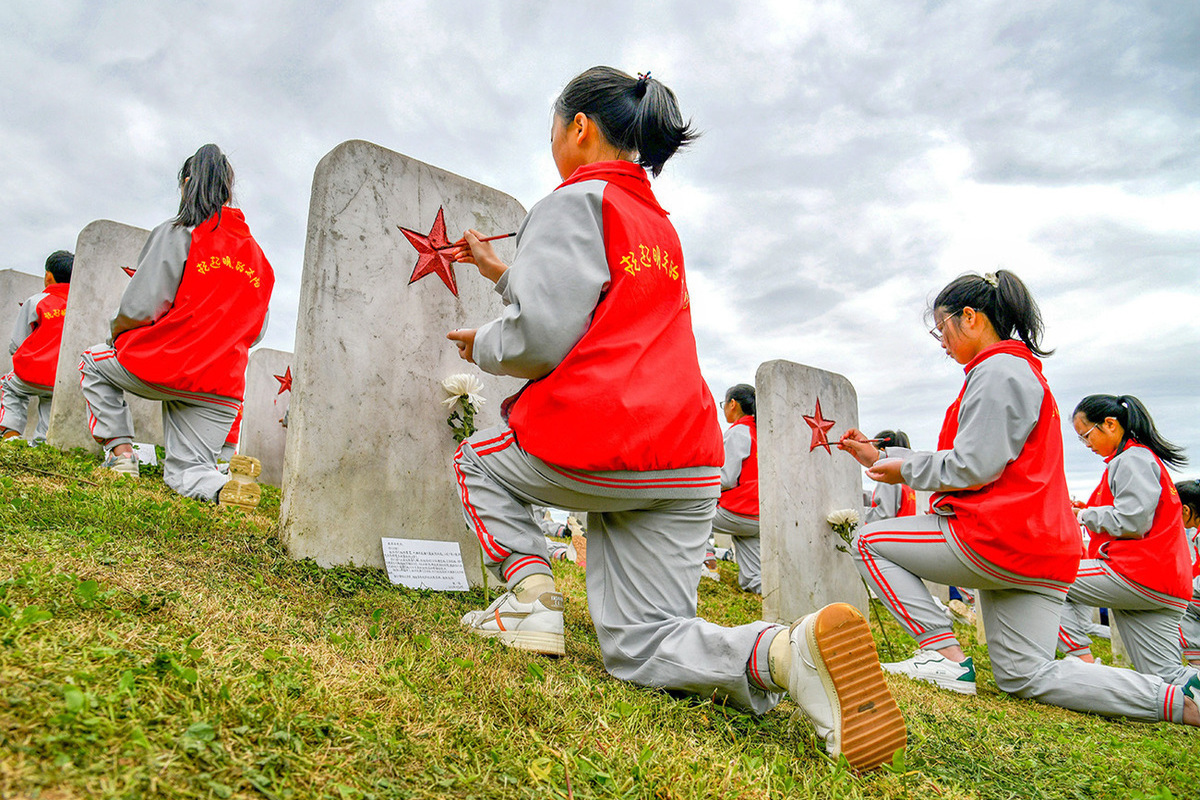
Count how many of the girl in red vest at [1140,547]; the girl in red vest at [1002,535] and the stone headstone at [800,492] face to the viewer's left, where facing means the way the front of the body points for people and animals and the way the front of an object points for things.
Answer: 2

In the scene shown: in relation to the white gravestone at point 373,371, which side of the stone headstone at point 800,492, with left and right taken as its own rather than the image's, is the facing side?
right

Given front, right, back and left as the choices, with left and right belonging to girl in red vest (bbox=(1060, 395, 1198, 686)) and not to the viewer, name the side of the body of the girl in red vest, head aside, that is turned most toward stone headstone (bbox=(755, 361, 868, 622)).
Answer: front

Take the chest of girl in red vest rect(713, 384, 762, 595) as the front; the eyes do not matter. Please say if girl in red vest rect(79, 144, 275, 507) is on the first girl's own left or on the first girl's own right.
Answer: on the first girl's own left

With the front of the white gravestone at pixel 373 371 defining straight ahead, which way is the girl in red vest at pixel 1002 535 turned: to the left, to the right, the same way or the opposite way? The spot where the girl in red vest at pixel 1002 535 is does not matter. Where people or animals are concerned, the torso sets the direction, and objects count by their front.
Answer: the opposite way

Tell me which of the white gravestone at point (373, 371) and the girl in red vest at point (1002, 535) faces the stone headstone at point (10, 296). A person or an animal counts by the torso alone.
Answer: the girl in red vest

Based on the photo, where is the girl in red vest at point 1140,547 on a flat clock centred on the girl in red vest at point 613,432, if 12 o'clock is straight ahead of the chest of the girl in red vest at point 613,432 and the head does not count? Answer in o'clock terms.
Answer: the girl in red vest at point 1140,547 is roughly at 3 o'clock from the girl in red vest at point 613,432.

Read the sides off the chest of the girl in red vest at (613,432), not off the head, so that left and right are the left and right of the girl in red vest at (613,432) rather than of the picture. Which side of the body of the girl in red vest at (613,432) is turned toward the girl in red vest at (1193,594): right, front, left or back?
right

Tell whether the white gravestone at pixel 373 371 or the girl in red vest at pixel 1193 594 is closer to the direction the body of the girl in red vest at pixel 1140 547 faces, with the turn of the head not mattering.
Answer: the white gravestone

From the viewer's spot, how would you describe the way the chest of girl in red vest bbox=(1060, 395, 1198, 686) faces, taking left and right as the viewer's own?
facing to the left of the viewer

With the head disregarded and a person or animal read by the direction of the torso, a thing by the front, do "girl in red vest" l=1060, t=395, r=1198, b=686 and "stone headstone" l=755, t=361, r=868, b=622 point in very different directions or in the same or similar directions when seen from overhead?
very different directions

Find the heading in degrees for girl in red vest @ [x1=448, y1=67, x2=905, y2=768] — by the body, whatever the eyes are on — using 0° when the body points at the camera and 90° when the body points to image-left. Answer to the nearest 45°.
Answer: approximately 135°

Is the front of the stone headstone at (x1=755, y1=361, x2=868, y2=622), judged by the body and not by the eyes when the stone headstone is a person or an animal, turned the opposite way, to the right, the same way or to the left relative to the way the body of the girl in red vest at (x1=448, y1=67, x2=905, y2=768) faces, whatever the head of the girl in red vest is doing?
the opposite way

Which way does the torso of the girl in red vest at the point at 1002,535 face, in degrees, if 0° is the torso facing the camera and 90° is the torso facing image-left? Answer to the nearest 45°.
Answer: approximately 90°

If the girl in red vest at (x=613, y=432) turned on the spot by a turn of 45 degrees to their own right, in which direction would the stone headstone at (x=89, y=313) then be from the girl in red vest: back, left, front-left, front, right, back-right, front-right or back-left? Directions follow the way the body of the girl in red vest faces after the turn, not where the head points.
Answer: front-left

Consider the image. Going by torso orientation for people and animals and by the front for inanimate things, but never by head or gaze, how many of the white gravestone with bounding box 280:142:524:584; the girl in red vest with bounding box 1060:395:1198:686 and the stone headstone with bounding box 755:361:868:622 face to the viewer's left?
1

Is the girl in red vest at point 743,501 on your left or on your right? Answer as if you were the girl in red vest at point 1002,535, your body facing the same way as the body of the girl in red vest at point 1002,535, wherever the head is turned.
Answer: on your right

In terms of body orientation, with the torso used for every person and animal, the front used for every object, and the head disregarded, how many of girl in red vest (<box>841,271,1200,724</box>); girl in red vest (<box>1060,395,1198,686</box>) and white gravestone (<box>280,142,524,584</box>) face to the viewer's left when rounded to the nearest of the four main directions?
2
